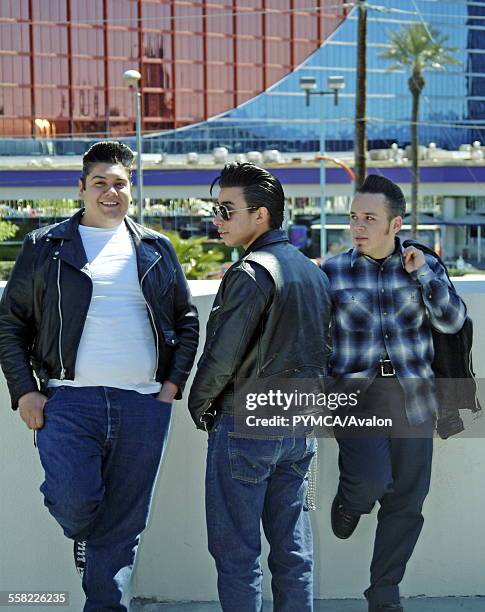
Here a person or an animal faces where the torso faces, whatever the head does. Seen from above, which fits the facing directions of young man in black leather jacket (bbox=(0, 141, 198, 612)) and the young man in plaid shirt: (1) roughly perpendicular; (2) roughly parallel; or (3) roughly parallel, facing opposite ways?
roughly parallel

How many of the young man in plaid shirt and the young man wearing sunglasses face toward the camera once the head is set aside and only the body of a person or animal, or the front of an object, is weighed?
1

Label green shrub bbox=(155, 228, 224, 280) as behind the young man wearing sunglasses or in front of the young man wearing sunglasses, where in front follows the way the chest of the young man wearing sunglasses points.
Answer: in front

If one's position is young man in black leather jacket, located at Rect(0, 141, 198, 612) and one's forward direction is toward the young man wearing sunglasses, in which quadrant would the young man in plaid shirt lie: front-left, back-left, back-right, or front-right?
front-left

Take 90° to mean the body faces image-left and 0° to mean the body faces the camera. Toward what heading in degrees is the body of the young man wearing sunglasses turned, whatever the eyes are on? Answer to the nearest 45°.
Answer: approximately 135°

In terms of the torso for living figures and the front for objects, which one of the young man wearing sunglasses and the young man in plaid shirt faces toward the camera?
the young man in plaid shirt

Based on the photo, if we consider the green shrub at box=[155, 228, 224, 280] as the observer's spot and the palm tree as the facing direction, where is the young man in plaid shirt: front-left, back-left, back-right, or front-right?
back-right

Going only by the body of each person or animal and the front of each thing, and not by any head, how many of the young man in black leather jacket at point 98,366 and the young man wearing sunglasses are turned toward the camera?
1

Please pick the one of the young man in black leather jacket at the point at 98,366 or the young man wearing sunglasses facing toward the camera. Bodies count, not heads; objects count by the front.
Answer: the young man in black leather jacket

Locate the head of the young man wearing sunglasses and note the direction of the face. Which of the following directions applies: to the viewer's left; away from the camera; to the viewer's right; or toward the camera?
to the viewer's left

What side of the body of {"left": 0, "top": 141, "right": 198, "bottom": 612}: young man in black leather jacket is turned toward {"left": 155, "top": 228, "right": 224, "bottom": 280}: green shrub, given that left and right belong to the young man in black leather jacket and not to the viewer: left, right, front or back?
back

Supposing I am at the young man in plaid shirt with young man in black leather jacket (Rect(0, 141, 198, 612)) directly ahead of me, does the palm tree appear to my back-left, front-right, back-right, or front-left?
back-right

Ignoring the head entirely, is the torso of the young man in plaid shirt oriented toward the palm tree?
no

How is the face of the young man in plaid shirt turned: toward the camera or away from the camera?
toward the camera

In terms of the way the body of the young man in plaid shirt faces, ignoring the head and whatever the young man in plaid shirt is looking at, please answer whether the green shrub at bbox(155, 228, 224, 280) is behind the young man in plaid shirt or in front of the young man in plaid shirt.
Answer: behind

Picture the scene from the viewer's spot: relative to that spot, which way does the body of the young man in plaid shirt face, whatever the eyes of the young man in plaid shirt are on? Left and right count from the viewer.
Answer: facing the viewer
